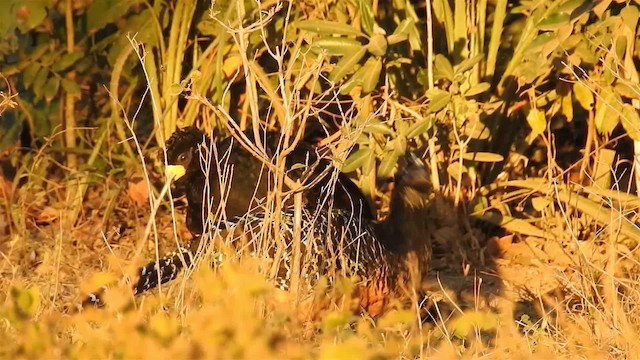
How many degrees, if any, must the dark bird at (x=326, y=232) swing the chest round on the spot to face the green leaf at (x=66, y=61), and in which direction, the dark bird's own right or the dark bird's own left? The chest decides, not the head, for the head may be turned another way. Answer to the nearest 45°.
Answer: approximately 135° to the dark bird's own left
